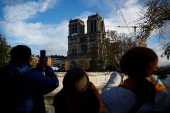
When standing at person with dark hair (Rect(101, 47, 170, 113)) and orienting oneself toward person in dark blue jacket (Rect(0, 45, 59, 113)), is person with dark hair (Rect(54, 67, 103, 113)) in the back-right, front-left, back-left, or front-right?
front-right

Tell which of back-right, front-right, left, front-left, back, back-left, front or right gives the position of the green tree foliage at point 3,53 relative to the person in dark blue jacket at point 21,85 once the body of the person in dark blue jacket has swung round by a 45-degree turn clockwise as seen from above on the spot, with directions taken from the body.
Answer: left

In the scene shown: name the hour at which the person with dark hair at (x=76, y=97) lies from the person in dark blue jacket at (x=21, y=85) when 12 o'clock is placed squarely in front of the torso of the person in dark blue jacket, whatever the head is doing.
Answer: The person with dark hair is roughly at 2 o'clock from the person in dark blue jacket.

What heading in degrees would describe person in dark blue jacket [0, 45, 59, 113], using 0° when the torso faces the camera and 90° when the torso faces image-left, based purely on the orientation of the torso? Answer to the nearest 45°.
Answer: approximately 225°

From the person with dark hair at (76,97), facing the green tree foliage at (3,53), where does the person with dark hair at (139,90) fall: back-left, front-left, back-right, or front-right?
back-right

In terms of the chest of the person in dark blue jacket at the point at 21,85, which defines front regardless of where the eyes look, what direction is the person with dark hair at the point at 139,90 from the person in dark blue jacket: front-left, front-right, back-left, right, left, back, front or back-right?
right

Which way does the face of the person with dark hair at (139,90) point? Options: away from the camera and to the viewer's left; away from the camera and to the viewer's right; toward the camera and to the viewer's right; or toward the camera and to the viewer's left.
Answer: away from the camera and to the viewer's right
